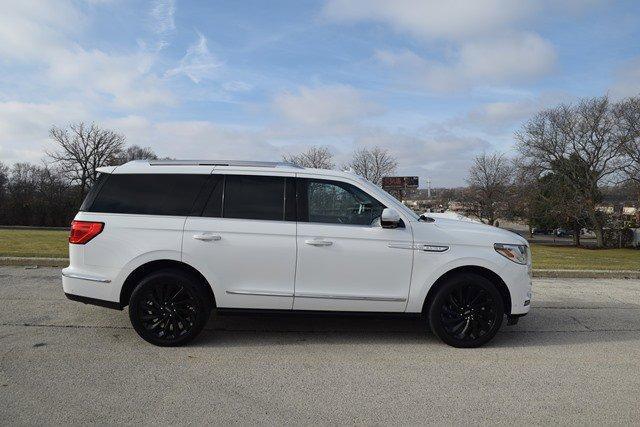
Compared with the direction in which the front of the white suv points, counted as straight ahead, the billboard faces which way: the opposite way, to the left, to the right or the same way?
to the right

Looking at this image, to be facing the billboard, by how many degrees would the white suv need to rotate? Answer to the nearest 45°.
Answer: approximately 90° to its left

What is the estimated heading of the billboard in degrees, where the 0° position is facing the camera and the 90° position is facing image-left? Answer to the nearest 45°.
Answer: approximately 0°

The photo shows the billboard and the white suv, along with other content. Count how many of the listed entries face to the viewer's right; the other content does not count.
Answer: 1

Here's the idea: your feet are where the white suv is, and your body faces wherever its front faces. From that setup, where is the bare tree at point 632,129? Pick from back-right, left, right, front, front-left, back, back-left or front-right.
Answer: front-left

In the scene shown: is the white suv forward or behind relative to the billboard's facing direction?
forward

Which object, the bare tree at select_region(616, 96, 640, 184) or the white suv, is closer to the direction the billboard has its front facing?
the white suv

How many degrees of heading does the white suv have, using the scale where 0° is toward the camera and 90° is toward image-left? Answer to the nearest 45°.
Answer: approximately 270°

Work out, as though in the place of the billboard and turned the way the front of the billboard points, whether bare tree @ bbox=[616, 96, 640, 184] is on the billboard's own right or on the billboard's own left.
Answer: on the billboard's own left
